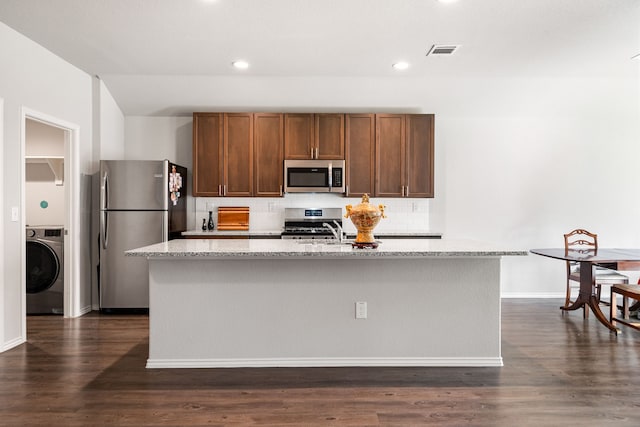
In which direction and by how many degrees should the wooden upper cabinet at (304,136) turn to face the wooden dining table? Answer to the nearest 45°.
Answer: approximately 90° to its left

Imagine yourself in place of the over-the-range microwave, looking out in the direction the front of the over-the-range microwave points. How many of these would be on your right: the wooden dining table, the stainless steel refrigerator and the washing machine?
2

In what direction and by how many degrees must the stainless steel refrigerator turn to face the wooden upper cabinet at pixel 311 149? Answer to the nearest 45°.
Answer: approximately 90° to its left

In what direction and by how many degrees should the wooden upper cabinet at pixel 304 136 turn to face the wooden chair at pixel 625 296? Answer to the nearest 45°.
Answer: approximately 90° to its left

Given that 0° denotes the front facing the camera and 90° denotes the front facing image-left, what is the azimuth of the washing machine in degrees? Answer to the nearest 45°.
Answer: approximately 0°

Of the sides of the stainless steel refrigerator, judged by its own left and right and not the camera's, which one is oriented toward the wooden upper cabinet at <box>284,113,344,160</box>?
left

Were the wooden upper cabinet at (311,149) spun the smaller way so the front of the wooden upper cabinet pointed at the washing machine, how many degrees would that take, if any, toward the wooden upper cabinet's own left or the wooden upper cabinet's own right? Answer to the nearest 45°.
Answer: approximately 90° to the wooden upper cabinet's own right

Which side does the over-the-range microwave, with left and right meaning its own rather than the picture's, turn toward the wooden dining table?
left

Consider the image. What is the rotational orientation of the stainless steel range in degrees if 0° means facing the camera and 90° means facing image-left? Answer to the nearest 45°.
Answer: approximately 0°
